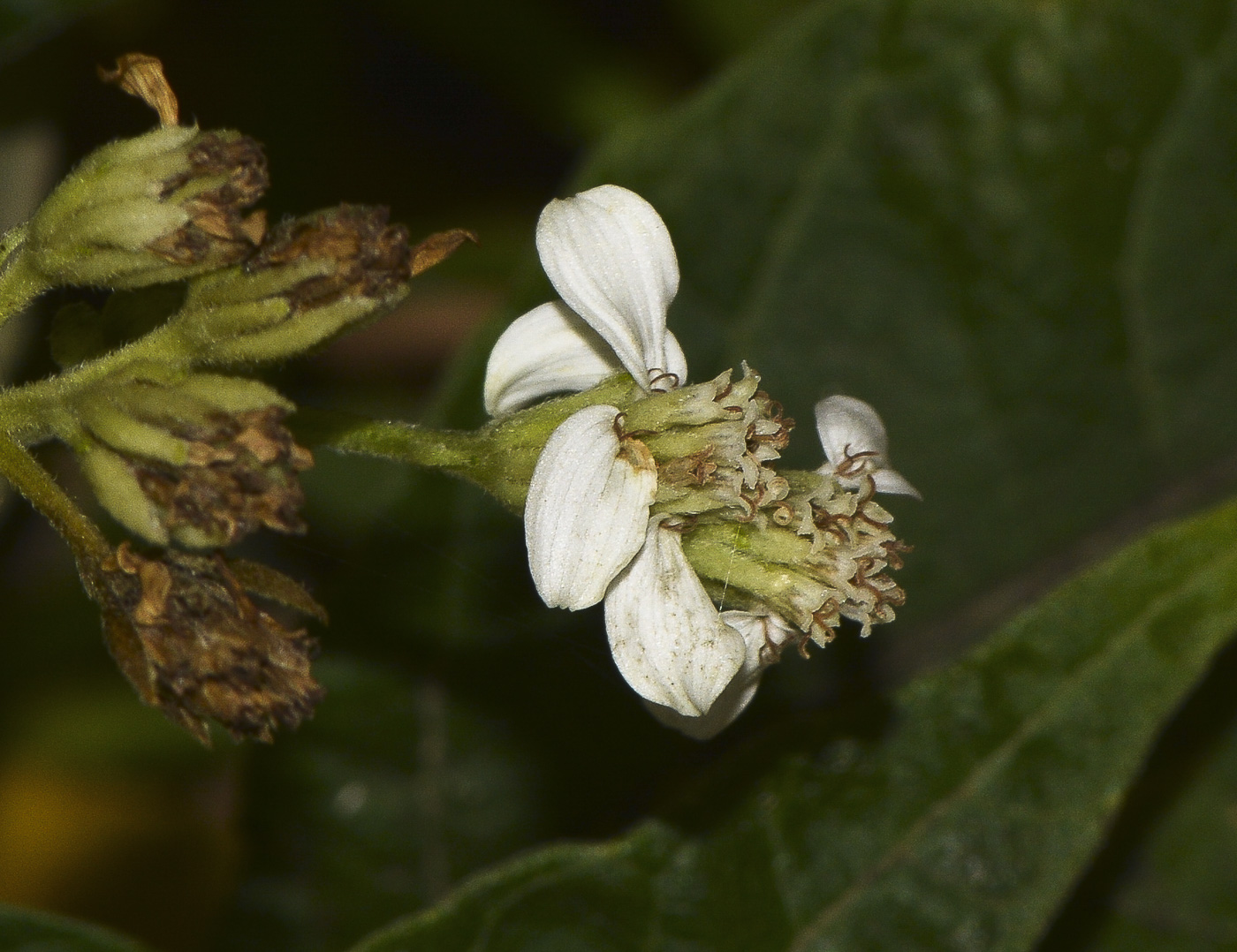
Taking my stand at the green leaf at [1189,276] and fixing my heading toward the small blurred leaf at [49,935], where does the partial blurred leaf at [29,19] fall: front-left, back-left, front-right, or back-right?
front-right

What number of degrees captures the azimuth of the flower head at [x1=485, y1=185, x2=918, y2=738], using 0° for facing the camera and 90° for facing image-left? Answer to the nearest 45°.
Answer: approximately 270°

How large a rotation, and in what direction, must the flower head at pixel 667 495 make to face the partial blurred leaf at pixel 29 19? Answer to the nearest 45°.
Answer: approximately 135° to its left

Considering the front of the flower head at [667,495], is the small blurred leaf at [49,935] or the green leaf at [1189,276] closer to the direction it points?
the green leaf

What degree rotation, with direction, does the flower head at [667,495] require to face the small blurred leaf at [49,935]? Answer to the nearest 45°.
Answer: approximately 135° to its right

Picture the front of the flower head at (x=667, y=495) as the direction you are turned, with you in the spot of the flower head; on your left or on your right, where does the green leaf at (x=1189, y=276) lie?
on your left

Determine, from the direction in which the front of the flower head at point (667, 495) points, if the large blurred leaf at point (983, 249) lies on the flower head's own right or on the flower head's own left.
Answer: on the flower head's own left
